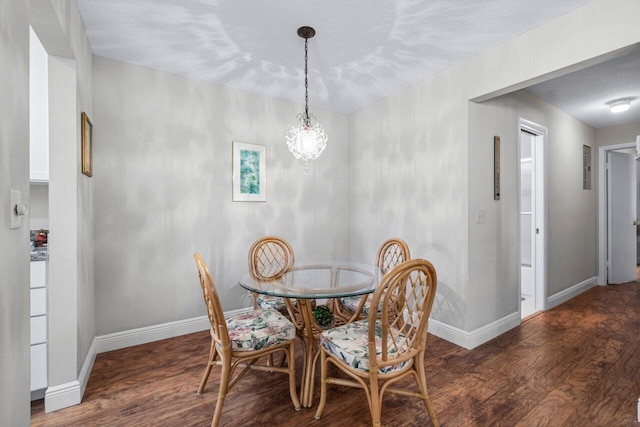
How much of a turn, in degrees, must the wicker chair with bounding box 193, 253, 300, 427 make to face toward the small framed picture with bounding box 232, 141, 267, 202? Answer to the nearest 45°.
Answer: approximately 90° to its left

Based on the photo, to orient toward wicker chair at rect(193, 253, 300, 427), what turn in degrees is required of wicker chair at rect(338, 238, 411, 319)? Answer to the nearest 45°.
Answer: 0° — it already faces it

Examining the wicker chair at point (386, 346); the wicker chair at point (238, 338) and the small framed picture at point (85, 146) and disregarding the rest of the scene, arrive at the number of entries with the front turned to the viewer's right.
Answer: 2

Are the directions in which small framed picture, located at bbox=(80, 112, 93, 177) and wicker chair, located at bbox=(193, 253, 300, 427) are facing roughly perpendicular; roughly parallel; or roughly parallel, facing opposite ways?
roughly parallel

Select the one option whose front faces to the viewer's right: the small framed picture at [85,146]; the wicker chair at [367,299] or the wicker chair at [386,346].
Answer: the small framed picture

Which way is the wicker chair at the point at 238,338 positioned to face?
to the viewer's right

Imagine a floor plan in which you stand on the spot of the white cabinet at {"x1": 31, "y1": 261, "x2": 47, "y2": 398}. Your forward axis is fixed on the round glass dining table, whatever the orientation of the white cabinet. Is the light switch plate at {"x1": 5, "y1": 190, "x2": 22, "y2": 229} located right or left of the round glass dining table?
right

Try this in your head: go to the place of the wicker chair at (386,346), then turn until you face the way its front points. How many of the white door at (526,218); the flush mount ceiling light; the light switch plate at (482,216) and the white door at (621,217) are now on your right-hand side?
4

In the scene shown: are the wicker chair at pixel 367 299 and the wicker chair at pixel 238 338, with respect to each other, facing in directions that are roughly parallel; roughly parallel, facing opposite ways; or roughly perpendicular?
roughly parallel, facing opposite ways

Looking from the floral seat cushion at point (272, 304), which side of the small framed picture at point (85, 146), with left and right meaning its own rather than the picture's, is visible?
front

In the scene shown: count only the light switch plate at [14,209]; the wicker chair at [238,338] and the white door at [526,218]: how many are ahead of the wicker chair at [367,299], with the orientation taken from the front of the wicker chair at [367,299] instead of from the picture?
2

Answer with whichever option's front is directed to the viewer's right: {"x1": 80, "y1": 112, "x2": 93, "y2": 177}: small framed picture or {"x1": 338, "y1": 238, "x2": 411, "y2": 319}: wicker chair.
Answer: the small framed picture

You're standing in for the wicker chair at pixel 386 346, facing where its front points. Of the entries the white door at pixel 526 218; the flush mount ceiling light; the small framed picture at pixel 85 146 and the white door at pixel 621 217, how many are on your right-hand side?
3

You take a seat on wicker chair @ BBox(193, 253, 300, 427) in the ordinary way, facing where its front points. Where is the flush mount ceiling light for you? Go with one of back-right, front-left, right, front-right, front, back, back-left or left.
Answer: front

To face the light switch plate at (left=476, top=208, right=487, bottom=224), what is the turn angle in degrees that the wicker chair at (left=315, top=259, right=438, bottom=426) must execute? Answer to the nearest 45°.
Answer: approximately 90° to its right

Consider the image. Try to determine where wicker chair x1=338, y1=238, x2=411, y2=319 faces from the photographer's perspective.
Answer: facing the viewer and to the left of the viewer

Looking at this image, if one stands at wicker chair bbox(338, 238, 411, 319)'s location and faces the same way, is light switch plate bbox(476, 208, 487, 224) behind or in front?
behind

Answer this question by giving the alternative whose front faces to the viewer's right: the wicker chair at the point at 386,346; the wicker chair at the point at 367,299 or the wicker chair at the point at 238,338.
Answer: the wicker chair at the point at 238,338

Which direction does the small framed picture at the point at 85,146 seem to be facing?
to the viewer's right
